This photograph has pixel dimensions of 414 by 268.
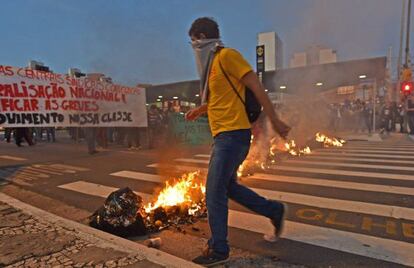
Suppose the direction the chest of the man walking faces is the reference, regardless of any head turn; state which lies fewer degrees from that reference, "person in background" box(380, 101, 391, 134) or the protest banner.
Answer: the protest banner

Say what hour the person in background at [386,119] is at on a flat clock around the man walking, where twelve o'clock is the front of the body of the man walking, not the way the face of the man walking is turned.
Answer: The person in background is roughly at 4 o'clock from the man walking.

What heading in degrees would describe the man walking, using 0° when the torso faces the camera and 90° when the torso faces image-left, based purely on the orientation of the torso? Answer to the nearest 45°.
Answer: approximately 90°

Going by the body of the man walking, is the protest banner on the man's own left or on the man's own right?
on the man's own right

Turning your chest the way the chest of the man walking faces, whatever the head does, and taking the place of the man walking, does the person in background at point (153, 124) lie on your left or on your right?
on your right

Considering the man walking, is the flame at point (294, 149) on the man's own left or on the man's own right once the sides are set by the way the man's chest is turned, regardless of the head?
on the man's own right

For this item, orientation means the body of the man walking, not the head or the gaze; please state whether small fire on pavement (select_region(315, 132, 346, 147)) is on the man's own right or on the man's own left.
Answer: on the man's own right

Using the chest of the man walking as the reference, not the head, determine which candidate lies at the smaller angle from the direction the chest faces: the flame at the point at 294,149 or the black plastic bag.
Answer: the black plastic bag

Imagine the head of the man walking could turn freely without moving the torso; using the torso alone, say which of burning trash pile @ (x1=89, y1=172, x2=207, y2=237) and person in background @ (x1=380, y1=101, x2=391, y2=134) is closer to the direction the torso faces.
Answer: the burning trash pile

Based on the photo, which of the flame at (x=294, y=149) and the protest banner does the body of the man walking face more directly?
the protest banner

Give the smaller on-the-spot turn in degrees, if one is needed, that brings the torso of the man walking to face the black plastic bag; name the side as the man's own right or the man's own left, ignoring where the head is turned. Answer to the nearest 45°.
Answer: approximately 45° to the man's own right
